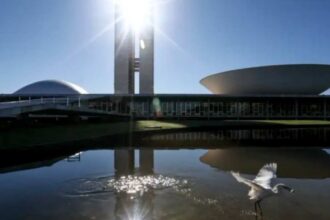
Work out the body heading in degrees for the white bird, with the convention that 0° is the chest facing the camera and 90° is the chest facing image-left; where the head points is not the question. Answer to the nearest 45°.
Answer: approximately 270°
